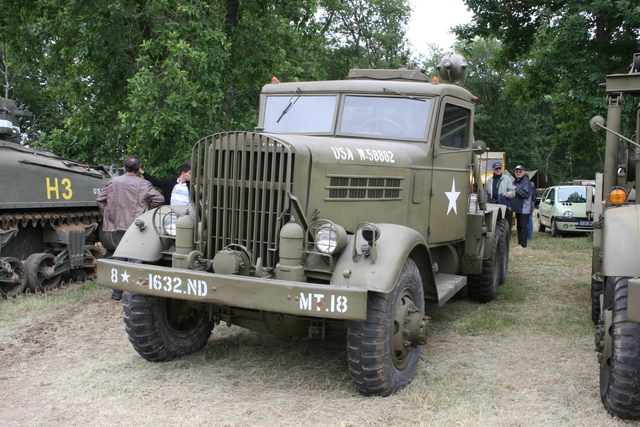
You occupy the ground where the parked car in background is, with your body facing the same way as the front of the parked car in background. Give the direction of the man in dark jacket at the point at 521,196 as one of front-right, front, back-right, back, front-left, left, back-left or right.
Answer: front-right

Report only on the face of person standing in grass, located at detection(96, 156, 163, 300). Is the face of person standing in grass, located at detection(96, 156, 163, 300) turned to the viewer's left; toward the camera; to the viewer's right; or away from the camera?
away from the camera

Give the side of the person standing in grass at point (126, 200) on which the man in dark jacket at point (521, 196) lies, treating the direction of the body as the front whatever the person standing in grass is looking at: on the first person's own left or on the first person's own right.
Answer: on the first person's own right

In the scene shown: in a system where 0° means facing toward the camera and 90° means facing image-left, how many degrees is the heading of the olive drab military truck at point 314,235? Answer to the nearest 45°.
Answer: approximately 45°

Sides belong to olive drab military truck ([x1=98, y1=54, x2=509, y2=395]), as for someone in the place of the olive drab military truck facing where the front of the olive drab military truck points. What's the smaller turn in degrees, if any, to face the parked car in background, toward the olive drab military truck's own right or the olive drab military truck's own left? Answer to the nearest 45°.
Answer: approximately 180°

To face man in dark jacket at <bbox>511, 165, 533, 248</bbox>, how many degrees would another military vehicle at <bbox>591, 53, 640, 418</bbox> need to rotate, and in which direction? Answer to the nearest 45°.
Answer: approximately 180°

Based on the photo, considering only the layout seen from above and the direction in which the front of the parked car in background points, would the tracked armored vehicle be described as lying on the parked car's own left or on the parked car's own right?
on the parked car's own right

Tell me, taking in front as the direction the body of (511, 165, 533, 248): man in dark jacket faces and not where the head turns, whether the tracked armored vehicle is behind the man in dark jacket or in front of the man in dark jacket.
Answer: in front

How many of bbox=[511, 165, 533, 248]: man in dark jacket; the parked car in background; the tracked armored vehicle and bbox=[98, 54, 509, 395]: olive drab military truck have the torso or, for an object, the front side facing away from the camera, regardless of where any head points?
0

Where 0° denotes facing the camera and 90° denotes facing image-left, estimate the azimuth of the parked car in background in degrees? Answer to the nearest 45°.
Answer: approximately 315°

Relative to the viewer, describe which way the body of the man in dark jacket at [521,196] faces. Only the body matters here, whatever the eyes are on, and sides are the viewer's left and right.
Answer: facing the viewer and to the left of the viewer

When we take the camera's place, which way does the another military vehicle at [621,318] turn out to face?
facing the viewer

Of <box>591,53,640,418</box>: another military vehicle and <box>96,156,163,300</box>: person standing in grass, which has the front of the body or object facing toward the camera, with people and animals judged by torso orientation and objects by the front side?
the another military vehicle

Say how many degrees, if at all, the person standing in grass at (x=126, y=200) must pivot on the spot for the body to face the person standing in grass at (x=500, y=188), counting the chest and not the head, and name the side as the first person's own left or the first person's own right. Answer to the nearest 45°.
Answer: approximately 90° to the first person's own right

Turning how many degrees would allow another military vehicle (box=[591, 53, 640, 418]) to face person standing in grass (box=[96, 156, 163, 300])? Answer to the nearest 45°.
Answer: approximately 90° to its right

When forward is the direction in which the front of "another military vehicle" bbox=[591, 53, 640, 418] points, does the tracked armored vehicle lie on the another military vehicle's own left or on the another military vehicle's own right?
on the another military vehicle's own right
